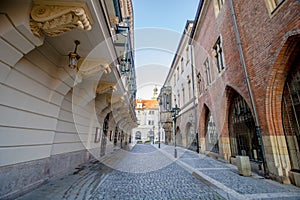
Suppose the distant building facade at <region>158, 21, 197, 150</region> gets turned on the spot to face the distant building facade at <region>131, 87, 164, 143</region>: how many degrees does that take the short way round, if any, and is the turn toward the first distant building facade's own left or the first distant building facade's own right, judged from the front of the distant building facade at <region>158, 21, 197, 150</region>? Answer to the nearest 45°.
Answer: approximately 90° to the first distant building facade's own right

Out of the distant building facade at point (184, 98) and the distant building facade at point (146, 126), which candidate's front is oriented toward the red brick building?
the distant building facade at point (146, 126)

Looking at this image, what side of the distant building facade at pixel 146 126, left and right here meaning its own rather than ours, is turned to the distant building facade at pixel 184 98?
front

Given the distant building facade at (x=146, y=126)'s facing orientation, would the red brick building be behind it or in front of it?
in front

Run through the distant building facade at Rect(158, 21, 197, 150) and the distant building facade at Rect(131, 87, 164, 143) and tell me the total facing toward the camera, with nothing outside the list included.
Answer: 1

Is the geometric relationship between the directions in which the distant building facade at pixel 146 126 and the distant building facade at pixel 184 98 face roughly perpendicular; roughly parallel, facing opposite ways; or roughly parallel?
roughly perpendicular

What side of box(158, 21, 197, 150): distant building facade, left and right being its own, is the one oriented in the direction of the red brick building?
left

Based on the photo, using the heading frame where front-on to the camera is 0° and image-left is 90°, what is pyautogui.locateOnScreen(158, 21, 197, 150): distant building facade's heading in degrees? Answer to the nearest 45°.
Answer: approximately 90°

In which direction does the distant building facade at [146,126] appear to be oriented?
toward the camera

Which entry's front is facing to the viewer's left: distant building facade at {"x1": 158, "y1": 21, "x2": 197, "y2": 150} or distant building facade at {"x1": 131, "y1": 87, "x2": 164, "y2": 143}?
distant building facade at {"x1": 158, "y1": 21, "x2": 197, "y2": 150}

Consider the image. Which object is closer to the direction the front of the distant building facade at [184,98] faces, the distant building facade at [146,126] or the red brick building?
the distant building facade
